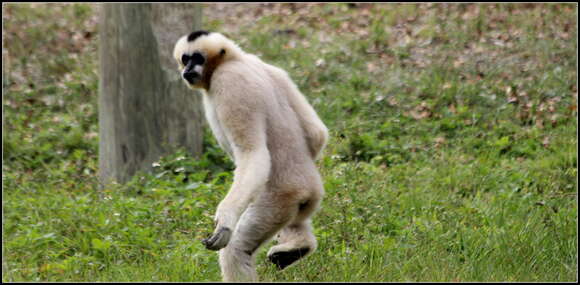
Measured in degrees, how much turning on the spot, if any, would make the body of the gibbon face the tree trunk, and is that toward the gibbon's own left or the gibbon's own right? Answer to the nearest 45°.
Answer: approximately 45° to the gibbon's own right

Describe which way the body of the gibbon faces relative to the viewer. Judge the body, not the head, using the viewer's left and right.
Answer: facing away from the viewer and to the left of the viewer
